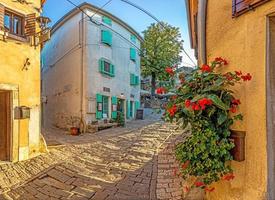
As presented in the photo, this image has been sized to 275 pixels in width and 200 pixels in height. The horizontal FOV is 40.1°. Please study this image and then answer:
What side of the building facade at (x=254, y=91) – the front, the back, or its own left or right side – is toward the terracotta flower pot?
right

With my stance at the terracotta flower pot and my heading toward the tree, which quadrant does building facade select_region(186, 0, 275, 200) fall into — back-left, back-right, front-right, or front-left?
back-right

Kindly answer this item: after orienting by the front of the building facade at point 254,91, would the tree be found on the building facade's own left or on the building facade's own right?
on the building facade's own right

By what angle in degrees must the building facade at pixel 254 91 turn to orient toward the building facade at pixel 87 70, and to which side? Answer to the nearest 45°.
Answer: approximately 90° to its right

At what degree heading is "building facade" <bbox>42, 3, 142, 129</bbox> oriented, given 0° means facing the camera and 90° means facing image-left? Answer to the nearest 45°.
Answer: approximately 315°
